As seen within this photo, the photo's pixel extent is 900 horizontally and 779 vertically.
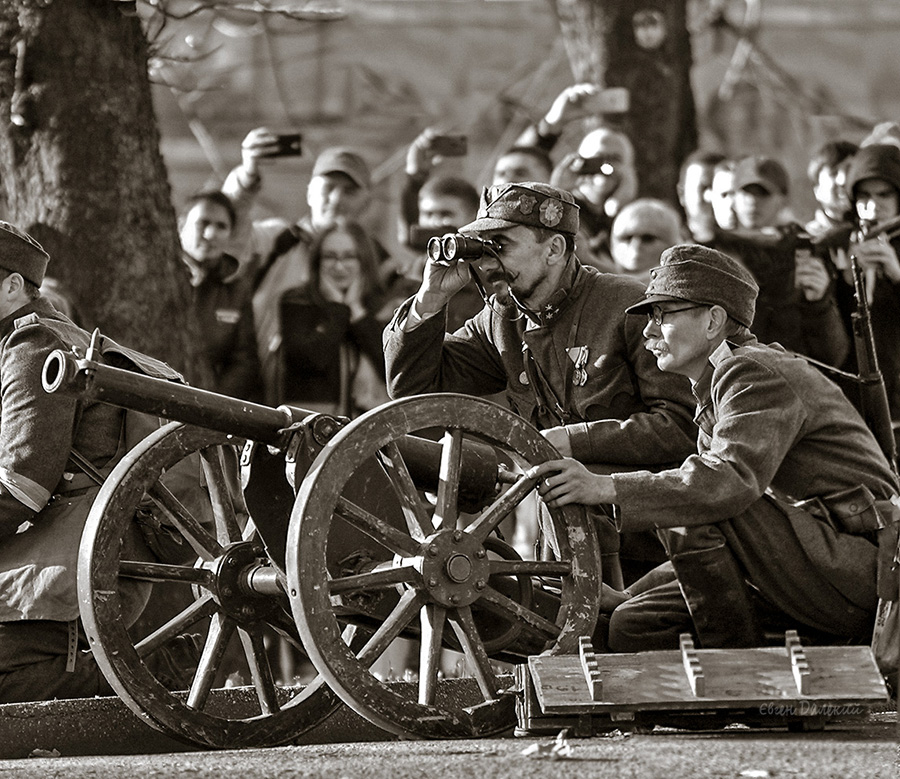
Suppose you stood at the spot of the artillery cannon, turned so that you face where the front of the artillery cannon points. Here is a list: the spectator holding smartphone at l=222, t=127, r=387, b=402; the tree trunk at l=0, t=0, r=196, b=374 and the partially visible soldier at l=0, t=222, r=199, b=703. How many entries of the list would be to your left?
0

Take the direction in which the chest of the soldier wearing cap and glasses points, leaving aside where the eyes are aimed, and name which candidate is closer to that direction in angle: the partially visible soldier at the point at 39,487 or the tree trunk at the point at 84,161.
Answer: the partially visible soldier

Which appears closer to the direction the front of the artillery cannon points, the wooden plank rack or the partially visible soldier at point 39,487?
the partially visible soldier

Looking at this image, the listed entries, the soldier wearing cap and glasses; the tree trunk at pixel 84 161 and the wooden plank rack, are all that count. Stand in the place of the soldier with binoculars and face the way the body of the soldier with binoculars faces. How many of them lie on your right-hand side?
1

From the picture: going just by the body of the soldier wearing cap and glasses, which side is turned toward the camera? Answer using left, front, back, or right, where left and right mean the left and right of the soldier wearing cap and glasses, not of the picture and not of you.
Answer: left

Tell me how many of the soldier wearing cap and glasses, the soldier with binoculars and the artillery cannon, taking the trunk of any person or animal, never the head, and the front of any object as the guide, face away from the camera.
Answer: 0

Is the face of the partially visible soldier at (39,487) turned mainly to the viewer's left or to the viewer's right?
to the viewer's left

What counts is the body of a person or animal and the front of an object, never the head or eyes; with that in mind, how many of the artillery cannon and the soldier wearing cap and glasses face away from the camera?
0

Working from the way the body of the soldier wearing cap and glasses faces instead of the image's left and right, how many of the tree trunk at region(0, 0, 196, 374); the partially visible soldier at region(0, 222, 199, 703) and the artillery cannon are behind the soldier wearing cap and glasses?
0

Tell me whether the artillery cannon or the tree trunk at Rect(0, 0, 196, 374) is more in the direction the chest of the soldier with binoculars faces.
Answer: the artillery cannon

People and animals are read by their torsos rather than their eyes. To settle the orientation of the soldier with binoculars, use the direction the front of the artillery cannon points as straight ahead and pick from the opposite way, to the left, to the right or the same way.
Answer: the same way

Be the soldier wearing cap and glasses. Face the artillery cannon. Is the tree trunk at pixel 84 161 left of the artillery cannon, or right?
right

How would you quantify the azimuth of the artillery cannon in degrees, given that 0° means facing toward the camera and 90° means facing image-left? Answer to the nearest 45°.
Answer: approximately 45°

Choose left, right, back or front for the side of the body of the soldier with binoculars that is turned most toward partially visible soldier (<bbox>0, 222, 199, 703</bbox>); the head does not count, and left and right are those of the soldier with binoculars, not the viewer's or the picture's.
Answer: front

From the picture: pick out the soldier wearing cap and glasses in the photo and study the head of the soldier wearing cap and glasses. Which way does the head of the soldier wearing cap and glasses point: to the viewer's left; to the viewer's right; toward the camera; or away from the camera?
to the viewer's left

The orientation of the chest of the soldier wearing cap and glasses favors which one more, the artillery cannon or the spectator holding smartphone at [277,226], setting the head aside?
the artillery cannon

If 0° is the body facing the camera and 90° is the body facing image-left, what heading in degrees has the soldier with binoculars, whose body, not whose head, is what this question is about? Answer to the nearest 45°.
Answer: approximately 45°

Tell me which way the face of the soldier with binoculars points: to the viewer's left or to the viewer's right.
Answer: to the viewer's left

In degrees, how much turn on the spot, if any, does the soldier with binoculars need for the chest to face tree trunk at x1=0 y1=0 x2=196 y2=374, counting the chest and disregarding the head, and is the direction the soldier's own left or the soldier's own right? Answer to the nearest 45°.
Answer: approximately 90° to the soldier's own right
